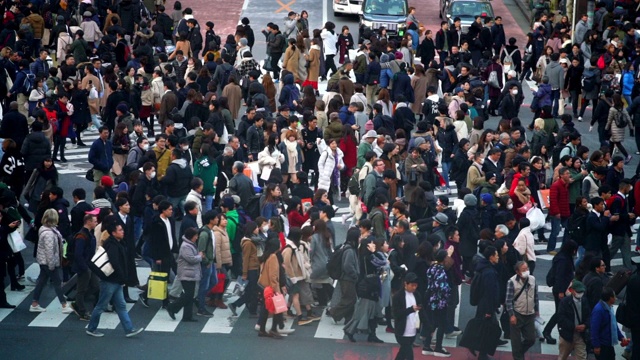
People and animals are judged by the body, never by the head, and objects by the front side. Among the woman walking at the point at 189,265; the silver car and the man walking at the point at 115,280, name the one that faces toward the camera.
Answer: the silver car

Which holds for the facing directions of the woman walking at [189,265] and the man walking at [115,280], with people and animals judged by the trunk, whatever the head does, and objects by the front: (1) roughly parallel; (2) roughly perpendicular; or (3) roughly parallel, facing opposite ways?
roughly parallel

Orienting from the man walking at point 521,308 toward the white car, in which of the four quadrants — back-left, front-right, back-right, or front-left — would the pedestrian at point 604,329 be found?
back-right

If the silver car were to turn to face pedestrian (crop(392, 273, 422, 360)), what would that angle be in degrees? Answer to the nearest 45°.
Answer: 0° — it already faces them

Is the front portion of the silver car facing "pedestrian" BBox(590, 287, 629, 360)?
yes

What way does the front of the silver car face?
toward the camera
